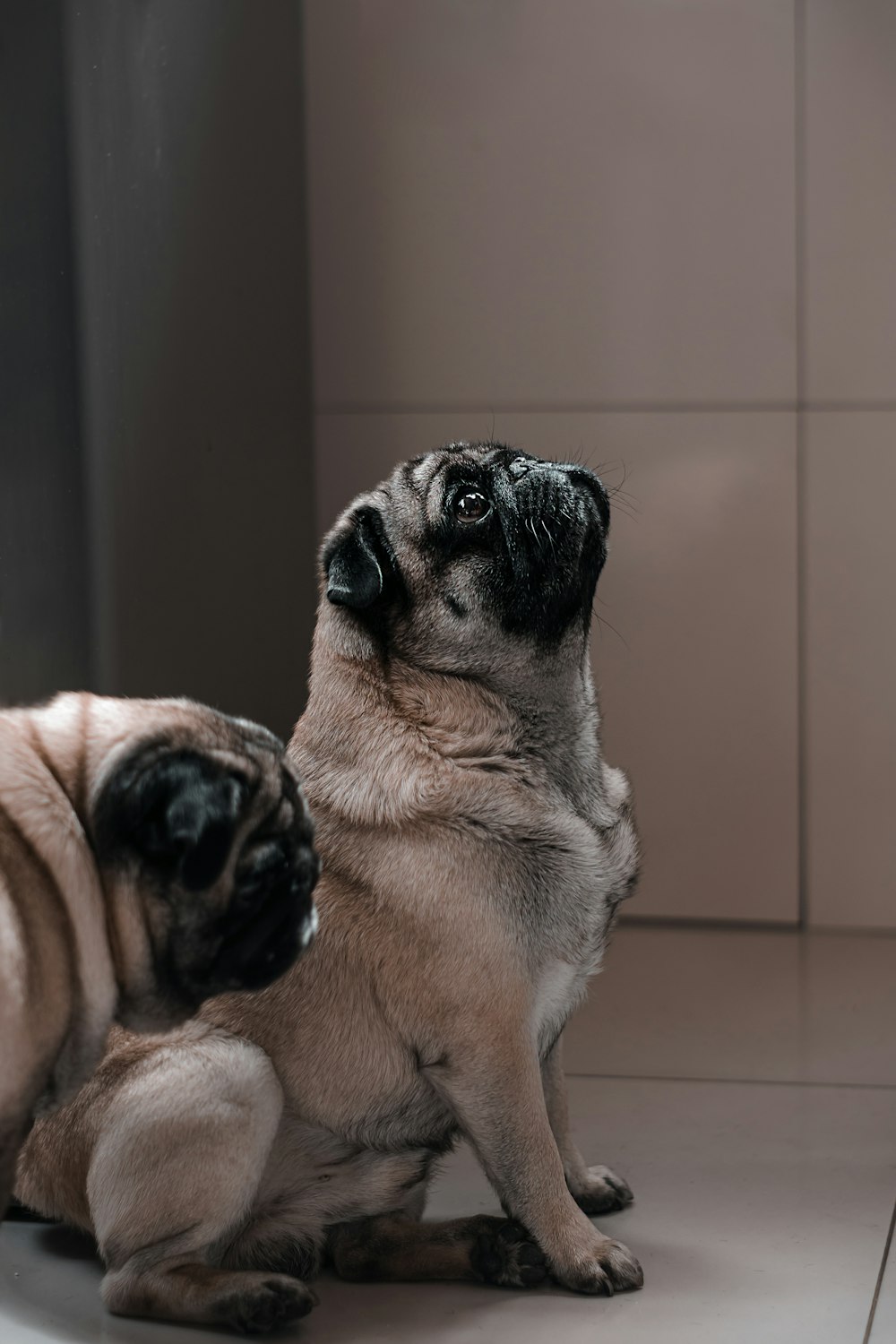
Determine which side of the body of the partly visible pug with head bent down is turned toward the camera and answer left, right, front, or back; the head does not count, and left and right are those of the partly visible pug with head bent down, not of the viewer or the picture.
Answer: right

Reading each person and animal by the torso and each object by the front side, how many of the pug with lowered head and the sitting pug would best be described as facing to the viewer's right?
2

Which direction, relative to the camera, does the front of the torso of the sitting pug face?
to the viewer's right
